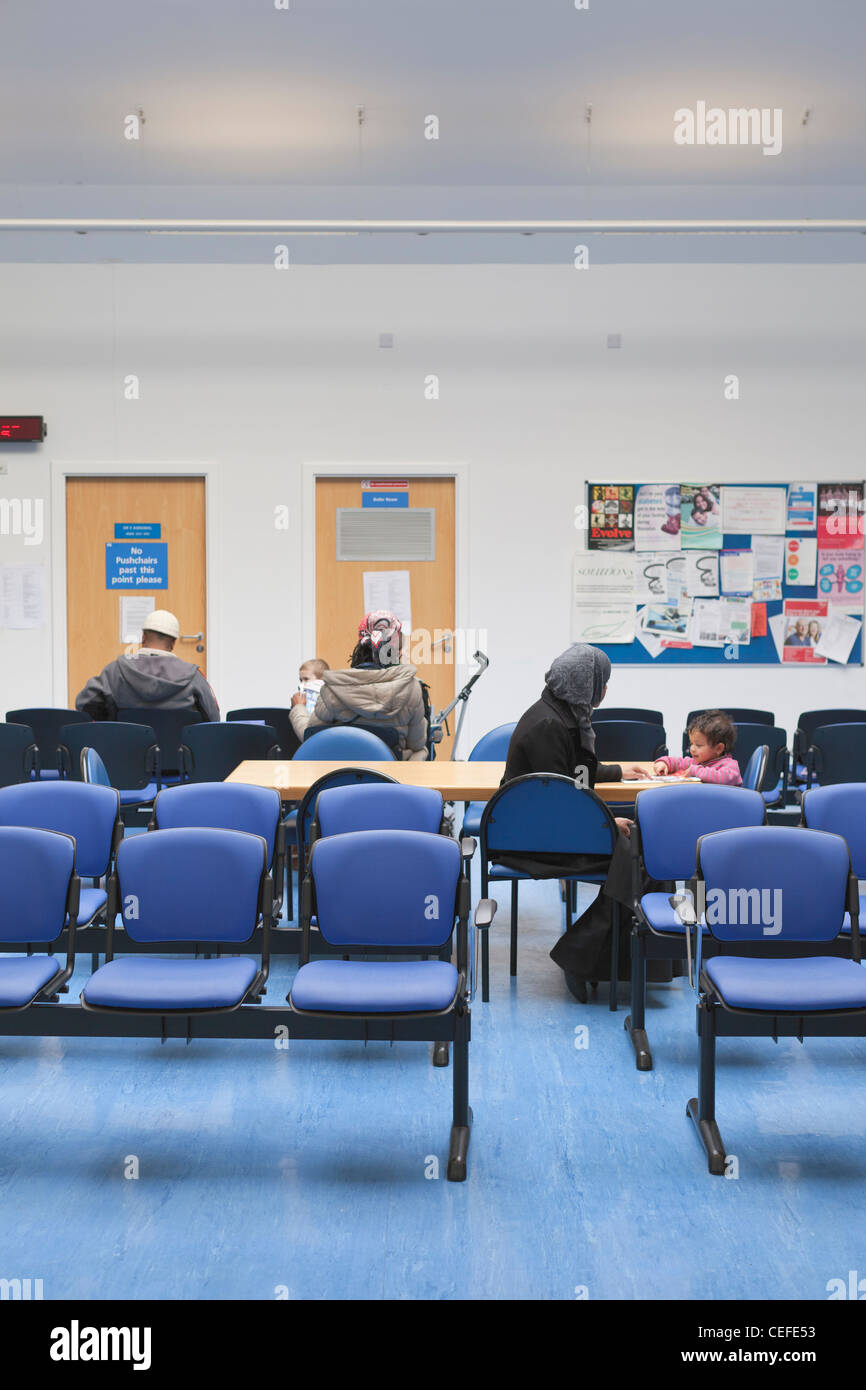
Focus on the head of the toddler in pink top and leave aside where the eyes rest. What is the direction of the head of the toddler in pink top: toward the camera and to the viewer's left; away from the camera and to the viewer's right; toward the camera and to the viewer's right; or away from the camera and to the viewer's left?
toward the camera and to the viewer's left

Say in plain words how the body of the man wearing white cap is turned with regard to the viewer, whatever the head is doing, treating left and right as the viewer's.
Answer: facing away from the viewer

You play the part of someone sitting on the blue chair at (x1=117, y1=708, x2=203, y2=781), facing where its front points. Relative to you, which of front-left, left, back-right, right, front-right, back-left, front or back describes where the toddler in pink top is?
back-right

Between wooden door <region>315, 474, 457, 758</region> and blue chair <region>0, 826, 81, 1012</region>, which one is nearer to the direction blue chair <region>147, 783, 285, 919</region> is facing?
the blue chair

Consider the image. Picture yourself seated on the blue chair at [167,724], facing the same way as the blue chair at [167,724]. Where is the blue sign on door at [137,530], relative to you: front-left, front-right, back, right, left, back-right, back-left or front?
front

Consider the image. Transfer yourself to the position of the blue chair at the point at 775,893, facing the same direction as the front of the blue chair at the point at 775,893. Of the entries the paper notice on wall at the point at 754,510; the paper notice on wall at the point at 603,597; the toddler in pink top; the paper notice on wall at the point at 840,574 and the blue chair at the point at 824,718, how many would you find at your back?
5

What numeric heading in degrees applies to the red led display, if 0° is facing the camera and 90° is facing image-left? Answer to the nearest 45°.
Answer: approximately 0°

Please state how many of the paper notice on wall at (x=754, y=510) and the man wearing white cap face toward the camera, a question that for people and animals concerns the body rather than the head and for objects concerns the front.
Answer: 1

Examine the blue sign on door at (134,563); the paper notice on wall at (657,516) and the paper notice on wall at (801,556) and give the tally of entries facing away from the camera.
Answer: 0

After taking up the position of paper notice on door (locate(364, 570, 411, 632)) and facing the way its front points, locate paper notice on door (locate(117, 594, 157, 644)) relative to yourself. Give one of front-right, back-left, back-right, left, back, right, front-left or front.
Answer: right

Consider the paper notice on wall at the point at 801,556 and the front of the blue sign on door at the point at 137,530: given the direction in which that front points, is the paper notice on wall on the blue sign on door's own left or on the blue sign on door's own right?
on the blue sign on door's own left

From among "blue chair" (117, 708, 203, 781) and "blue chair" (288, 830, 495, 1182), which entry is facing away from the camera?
"blue chair" (117, 708, 203, 781)

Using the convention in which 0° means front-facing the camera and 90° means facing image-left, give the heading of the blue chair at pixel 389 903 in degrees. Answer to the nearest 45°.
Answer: approximately 0°

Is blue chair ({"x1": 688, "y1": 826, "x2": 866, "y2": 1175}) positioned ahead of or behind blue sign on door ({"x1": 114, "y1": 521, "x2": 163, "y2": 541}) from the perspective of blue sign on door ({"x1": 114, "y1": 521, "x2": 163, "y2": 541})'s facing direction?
ahead

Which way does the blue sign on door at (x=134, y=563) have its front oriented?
toward the camera

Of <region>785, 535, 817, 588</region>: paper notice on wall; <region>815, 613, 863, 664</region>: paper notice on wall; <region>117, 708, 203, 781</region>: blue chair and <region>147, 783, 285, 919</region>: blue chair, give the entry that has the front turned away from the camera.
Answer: <region>117, 708, 203, 781</region>: blue chair

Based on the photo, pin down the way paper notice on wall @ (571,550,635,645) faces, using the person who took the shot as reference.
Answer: facing the viewer
